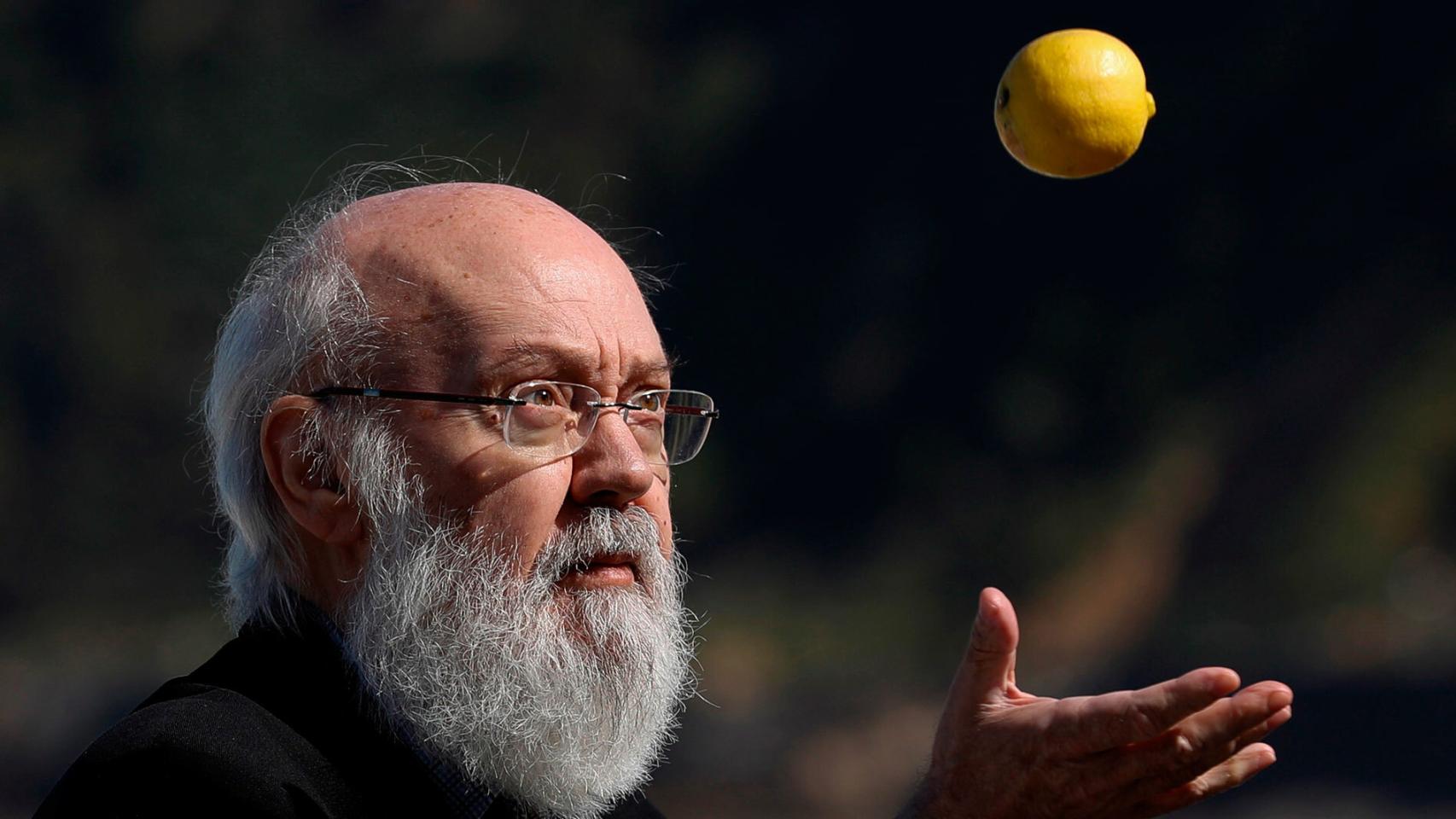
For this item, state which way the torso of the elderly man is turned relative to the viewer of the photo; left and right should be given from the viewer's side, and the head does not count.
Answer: facing the viewer and to the right of the viewer

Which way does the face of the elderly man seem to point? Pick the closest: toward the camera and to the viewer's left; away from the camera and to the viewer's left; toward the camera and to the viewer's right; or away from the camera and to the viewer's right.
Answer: toward the camera and to the viewer's right
